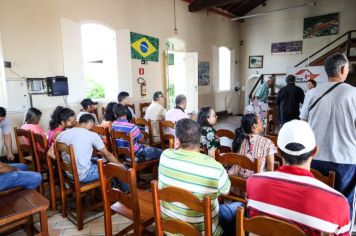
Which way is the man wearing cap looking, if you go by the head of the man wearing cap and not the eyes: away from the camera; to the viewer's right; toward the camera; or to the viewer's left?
away from the camera

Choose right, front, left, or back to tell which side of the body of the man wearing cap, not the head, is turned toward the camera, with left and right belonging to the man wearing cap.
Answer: back

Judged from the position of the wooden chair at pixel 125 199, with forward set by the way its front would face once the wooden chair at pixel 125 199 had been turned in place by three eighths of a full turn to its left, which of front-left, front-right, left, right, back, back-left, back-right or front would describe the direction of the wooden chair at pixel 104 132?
right

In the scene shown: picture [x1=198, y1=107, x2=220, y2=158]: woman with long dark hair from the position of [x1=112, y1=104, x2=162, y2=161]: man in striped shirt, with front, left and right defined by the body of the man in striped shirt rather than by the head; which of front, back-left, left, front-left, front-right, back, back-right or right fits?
right

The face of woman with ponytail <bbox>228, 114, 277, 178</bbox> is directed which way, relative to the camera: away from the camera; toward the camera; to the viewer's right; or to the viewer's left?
to the viewer's right

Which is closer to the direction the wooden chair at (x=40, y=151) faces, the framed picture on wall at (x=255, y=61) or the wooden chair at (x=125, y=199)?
the framed picture on wall

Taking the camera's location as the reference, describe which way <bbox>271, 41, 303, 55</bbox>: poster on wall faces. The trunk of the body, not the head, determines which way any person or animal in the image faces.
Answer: facing the viewer and to the left of the viewer

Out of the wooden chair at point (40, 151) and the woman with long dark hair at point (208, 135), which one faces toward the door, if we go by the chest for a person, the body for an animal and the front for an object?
the wooden chair

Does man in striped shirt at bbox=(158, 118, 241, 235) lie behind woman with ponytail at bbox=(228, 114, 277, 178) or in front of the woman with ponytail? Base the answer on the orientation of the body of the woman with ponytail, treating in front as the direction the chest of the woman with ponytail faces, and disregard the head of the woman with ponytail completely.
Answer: behind

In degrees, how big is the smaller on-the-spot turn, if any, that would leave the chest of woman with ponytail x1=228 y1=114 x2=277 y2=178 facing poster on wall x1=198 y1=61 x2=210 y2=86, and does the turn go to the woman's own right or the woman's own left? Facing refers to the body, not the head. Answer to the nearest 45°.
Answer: approximately 45° to the woman's own left

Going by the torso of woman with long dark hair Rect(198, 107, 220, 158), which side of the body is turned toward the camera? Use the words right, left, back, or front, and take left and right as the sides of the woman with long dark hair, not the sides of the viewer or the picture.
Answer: right

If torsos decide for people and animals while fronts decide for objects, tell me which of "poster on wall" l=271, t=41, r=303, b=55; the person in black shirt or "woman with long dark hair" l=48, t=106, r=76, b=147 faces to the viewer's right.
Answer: the woman with long dark hair

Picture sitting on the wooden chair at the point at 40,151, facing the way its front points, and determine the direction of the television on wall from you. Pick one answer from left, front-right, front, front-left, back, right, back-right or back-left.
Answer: front-left
